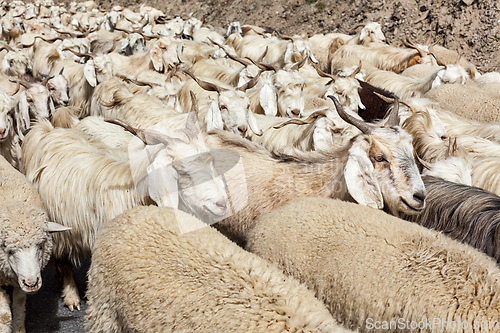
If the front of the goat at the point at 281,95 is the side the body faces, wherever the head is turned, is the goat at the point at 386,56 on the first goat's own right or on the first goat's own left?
on the first goat's own left

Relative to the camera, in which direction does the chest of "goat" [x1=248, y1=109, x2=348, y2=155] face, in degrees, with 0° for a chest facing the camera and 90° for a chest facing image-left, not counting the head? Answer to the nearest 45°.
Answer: approximately 270°

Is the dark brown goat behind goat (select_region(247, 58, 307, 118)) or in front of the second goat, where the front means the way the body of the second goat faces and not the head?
in front

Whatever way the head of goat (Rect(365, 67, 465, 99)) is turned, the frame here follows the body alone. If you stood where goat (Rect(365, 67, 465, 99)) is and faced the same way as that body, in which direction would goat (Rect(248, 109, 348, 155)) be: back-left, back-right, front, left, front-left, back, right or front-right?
right
